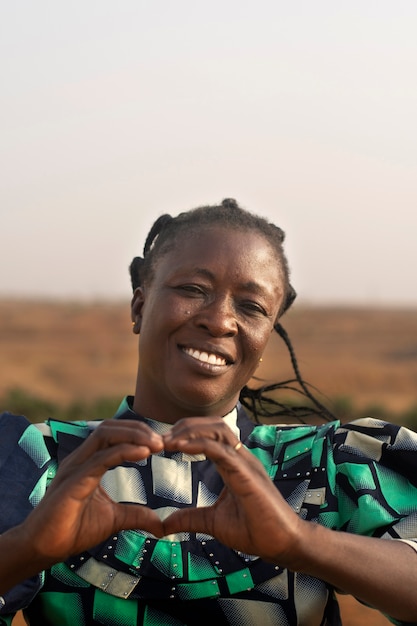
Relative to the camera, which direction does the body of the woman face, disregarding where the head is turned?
toward the camera
